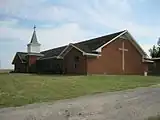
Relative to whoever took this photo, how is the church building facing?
facing the viewer and to the right of the viewer
